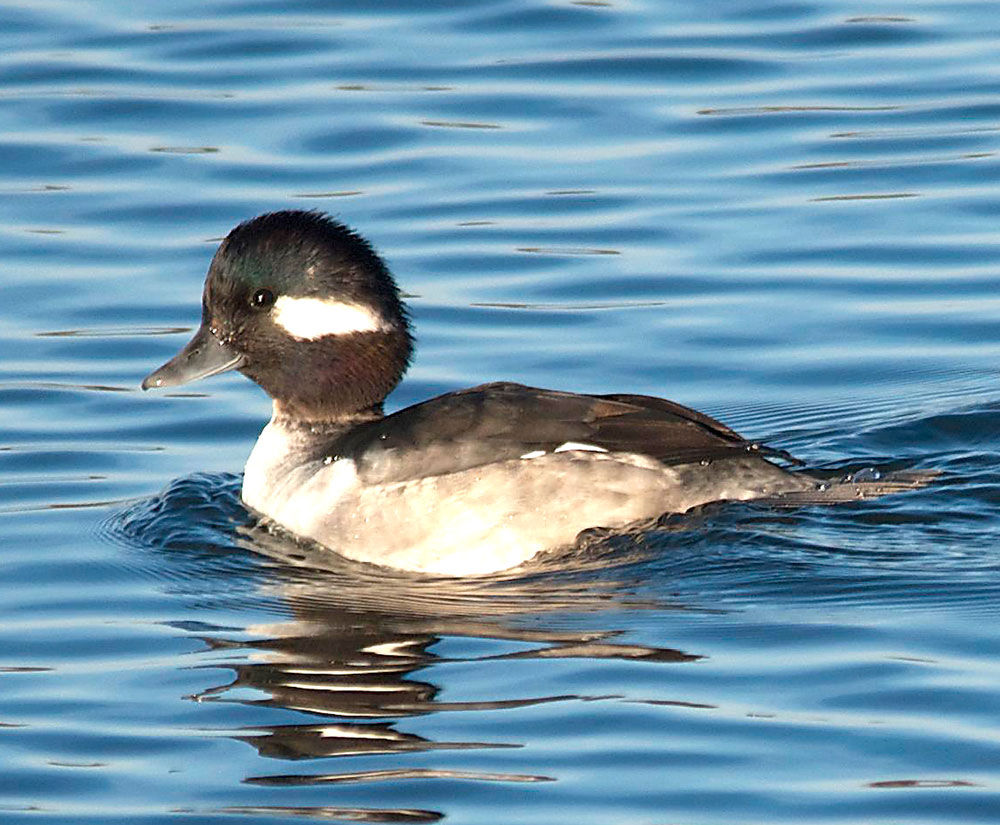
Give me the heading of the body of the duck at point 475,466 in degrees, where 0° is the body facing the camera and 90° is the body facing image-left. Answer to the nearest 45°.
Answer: approximately 90°
